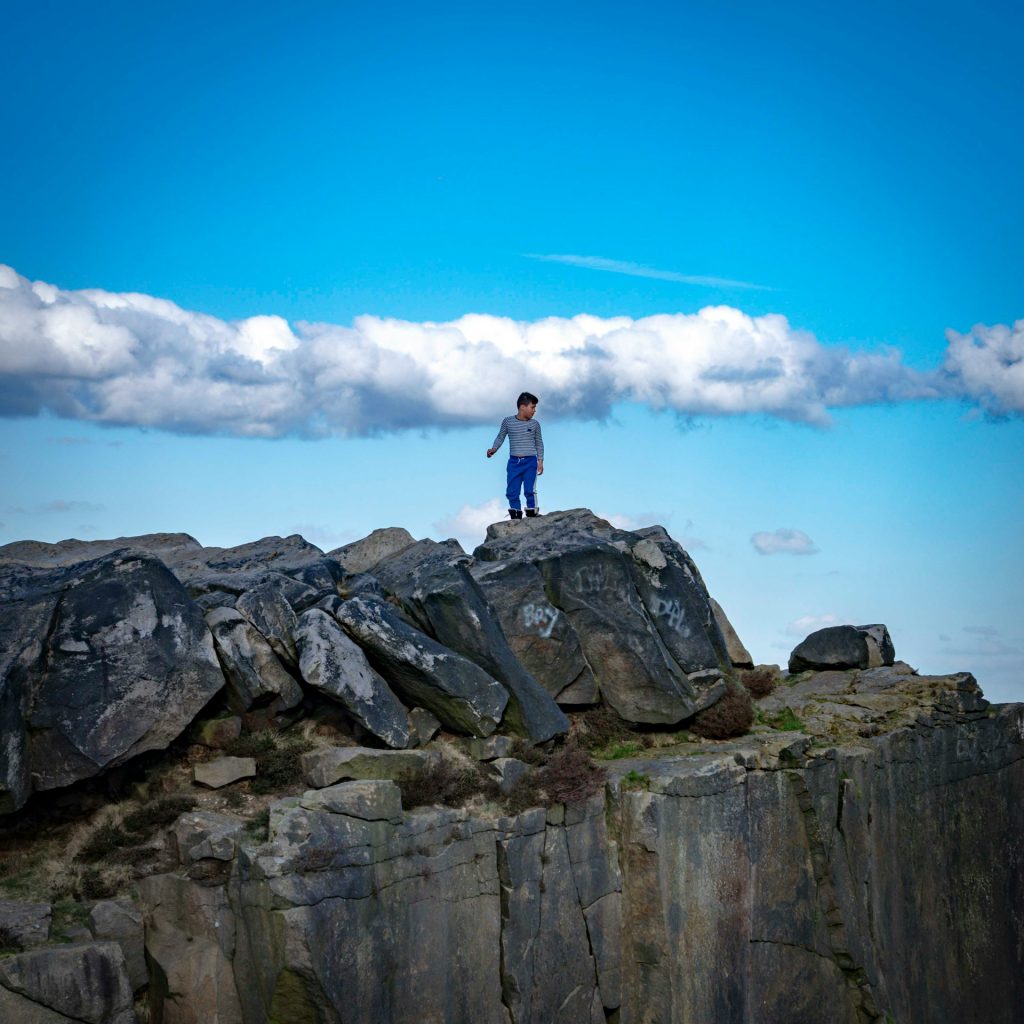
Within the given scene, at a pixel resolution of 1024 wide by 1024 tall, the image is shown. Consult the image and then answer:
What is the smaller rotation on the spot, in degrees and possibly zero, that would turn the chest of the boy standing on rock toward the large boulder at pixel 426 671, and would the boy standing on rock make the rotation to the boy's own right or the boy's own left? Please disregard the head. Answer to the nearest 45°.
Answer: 0° — they already face it

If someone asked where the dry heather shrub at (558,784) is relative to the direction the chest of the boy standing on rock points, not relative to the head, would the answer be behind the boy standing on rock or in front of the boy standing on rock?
in front

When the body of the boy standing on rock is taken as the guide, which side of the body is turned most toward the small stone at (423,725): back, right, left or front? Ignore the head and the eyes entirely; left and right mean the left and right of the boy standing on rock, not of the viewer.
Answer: front

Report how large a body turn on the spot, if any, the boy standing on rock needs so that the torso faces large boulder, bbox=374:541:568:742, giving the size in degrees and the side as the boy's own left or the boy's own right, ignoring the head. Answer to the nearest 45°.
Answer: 0° — they already face it

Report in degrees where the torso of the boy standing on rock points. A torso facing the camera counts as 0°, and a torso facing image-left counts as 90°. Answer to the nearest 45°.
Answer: approximately 0°

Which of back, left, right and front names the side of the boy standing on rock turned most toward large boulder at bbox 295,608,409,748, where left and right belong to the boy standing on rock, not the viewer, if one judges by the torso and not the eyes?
front

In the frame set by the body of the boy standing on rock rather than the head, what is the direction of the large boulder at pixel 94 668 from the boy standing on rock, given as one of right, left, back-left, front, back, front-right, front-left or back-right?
front-right

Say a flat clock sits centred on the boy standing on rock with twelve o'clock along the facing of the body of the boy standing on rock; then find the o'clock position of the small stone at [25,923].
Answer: The small stone is roughly at 1 o'clock from the boy standing on rock.

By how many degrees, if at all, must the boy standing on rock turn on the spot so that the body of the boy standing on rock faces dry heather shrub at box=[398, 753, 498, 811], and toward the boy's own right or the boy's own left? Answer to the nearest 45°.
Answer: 0° — they already face it

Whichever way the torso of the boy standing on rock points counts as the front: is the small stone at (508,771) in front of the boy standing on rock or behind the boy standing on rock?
in front
